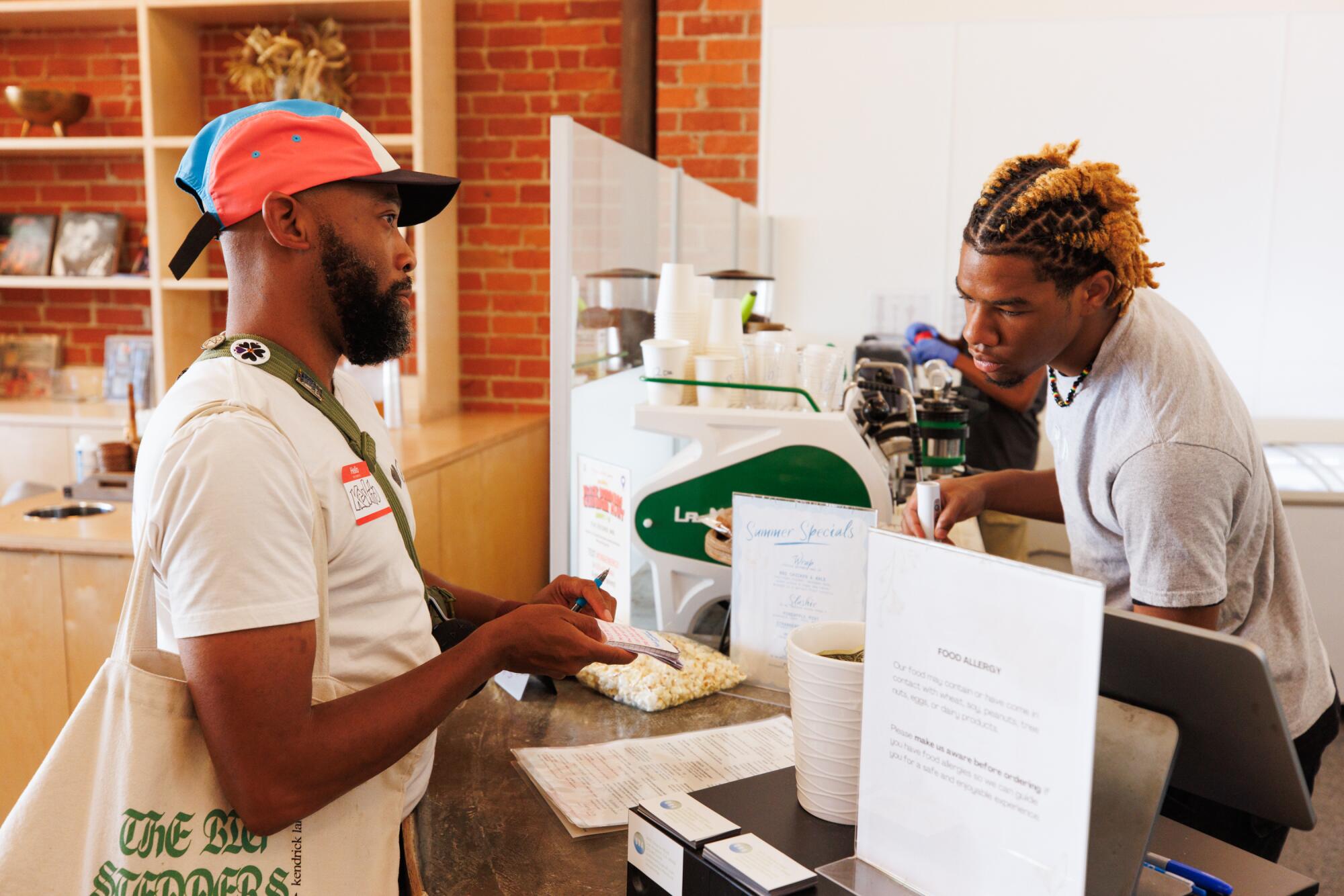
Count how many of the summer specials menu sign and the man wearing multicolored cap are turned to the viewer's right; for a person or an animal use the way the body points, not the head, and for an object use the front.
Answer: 1

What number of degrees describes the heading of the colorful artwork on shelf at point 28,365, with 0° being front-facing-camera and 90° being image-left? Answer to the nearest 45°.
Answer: approximately 0°

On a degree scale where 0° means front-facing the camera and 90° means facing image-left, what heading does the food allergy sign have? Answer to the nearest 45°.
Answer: approximately 45°

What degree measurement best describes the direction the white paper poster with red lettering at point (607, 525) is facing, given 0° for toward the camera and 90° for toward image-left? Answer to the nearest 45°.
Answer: approximately 45°

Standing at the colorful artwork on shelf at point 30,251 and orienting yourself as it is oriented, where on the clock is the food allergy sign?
The food allergy sign is roughly at 12 o'clock from the colorful artwork on shelf.

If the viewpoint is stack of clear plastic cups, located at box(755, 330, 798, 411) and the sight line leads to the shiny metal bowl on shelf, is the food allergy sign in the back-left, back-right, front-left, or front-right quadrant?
back-left

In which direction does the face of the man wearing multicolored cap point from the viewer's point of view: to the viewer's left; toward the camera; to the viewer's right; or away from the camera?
to the viewer's right

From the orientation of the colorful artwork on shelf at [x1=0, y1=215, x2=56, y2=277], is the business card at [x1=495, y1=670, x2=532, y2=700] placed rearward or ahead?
ahead

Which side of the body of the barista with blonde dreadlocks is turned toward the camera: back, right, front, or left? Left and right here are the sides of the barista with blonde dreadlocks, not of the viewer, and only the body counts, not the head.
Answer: left

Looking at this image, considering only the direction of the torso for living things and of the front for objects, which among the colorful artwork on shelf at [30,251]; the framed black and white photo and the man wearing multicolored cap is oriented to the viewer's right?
the man wearing multicolored cap

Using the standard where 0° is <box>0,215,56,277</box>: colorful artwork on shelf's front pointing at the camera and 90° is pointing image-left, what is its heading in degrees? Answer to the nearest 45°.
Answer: approximately 0°
